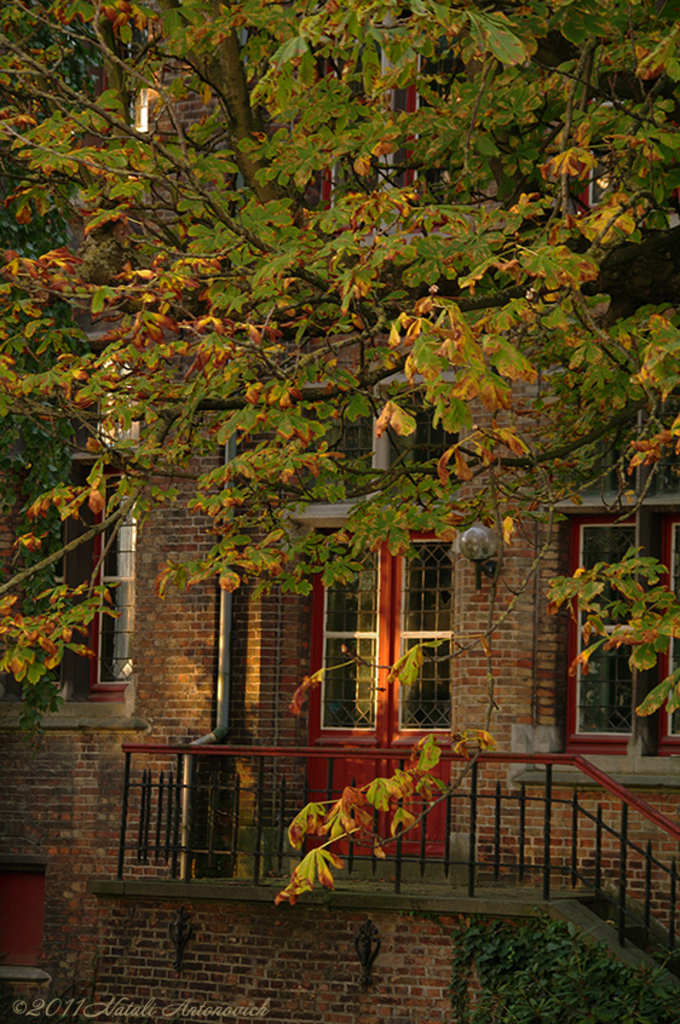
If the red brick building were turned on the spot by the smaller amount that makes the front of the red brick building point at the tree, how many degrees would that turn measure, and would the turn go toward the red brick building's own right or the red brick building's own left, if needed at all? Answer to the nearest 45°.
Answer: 0° — it already faces it

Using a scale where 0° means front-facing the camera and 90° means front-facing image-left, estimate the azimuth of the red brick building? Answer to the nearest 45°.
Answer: approximately 0°
